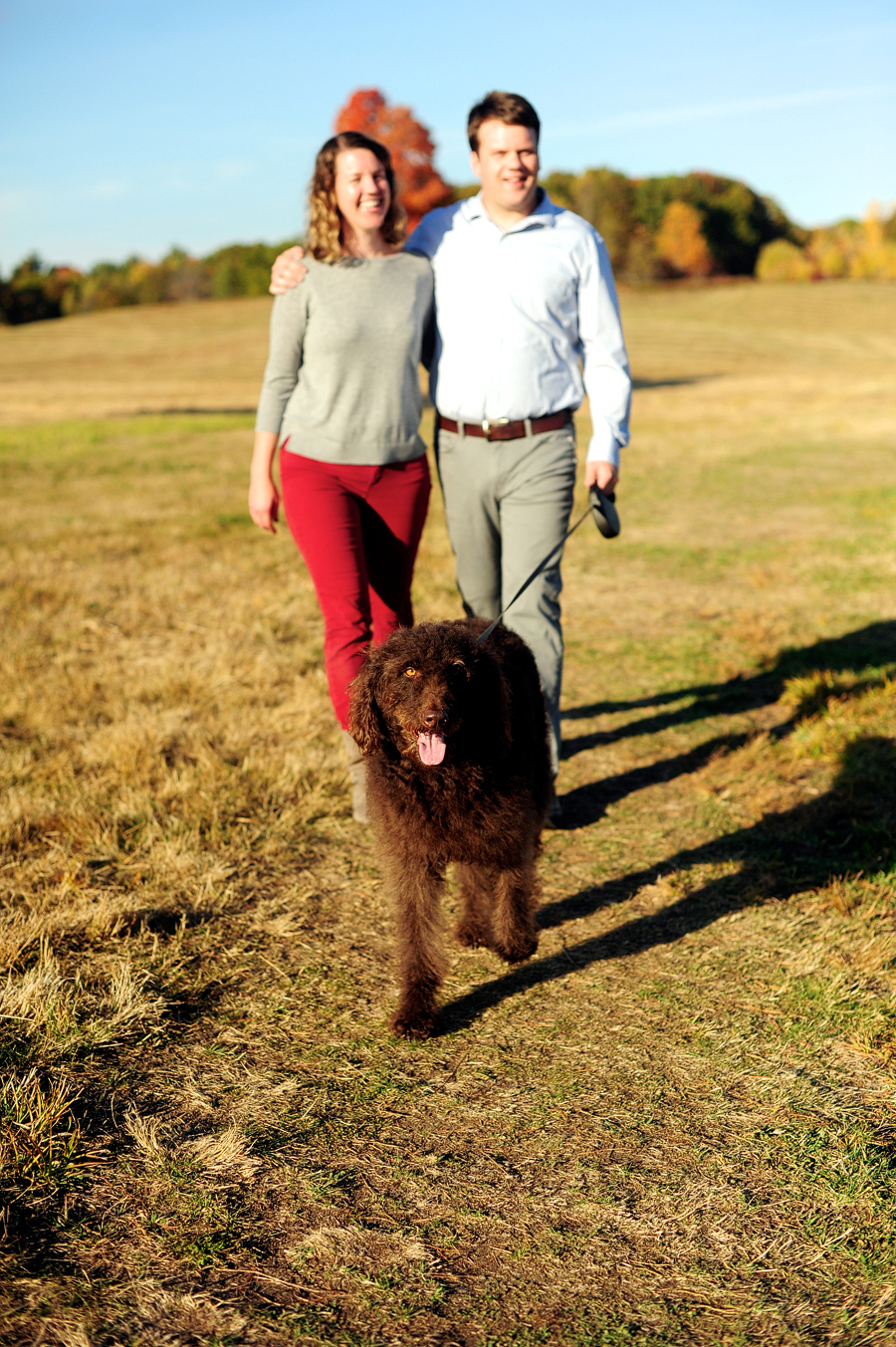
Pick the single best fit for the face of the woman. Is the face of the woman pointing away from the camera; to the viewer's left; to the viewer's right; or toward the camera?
toward the camera

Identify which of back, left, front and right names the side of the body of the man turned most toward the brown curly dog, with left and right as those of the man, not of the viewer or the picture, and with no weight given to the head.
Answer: front

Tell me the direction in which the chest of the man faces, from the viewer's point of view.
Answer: toward the camera

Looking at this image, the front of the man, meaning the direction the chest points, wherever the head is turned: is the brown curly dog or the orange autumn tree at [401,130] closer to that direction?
the brown curly dog

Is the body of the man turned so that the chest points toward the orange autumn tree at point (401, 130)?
no
